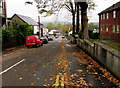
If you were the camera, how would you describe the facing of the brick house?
facing the viewer and to the left of the viewer
